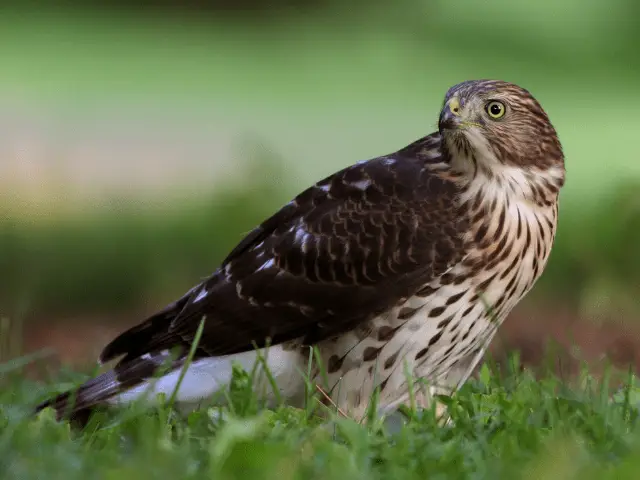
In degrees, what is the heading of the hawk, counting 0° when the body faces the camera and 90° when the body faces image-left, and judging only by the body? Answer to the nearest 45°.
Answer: approximately 270°
